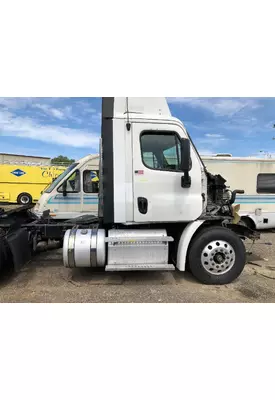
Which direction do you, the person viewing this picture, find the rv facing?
facing to the left of the viewer

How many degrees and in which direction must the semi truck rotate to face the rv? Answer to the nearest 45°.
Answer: approximately 45° to its left

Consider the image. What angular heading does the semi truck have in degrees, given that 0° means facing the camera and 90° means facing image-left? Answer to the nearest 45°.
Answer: approximately 270°
